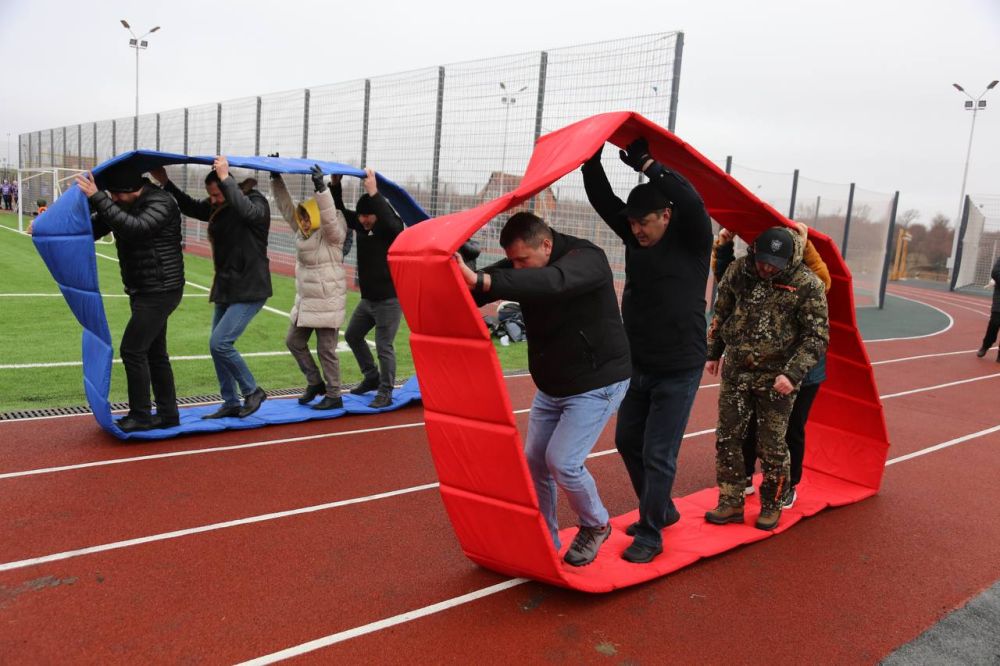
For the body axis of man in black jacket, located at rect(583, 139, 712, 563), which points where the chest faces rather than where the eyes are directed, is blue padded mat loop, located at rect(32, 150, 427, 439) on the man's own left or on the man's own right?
on the man's own right

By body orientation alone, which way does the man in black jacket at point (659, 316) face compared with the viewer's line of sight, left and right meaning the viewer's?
facing the viewer and to the left of the viewer

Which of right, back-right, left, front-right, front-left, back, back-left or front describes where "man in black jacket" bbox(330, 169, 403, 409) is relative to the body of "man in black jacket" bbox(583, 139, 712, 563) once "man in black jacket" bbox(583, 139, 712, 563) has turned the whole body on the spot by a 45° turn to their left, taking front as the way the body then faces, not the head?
back-right

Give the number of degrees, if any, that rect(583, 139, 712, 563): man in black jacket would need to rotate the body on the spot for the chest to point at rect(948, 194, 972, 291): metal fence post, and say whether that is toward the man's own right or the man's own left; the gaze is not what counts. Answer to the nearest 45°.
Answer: approximately 135° to the man's own right

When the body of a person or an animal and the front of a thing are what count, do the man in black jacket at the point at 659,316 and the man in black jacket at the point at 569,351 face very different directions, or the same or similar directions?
same or similar directions

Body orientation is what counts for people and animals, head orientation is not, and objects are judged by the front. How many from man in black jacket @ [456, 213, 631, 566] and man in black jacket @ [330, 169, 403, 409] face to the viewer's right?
0

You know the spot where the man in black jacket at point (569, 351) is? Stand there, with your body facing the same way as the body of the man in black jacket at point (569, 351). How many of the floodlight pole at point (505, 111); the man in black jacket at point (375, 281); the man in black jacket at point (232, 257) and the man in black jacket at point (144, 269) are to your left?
0

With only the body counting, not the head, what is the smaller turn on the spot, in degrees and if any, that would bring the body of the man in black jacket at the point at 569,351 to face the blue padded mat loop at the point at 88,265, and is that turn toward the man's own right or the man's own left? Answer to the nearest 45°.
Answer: approximately 90° to the man's own right

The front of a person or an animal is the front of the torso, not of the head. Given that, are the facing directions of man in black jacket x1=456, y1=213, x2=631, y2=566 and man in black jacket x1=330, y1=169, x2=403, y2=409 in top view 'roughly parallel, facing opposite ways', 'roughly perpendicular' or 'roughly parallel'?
roughly parallel

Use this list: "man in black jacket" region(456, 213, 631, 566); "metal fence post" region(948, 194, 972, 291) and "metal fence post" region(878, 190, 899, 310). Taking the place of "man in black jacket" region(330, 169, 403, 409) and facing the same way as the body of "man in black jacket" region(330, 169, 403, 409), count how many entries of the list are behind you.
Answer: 2

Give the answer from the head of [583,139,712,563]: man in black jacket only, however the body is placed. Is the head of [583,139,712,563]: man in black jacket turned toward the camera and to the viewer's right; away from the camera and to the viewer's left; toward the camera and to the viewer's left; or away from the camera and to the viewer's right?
toward the camera and to the viewer's left

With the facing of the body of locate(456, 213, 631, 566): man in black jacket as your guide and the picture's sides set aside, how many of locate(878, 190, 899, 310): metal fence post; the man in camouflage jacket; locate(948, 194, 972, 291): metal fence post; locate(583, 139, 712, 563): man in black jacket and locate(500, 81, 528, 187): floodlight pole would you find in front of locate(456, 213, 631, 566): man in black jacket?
0

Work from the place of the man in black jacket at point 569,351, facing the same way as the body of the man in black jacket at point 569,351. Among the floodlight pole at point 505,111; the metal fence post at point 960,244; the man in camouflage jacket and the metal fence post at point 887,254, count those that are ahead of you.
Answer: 0

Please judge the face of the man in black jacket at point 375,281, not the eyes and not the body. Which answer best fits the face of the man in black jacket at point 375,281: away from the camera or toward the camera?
toward the camera

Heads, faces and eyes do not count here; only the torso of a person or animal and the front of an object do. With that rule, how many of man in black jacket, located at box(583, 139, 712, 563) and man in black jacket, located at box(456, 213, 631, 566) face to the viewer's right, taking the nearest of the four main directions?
0

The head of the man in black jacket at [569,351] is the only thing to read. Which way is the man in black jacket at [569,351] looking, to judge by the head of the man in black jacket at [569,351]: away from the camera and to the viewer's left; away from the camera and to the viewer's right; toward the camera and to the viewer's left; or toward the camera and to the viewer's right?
toward the camera and to the viewer's left

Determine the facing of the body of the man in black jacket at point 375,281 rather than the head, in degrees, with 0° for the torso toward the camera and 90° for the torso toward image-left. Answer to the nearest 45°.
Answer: approximately 45°
